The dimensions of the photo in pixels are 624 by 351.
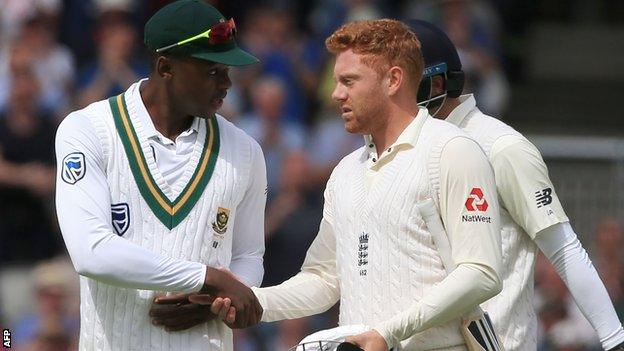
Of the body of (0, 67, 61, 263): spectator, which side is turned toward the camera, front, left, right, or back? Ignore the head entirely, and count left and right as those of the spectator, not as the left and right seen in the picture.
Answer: front

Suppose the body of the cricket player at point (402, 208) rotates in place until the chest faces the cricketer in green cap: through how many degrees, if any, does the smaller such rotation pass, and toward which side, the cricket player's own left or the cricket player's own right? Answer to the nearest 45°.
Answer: approximately 45° to the cricket player's own right

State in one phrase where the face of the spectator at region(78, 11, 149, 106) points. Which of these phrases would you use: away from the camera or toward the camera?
toward the camera

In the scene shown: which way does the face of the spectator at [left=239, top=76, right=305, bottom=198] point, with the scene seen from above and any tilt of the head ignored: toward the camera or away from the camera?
toward the camera

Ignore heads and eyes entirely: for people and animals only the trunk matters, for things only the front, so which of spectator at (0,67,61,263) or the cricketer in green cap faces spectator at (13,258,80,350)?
spectator at (0,67,61,263)

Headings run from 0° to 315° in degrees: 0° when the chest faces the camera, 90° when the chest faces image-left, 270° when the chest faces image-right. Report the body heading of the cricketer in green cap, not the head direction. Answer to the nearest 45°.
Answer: approximately 315°

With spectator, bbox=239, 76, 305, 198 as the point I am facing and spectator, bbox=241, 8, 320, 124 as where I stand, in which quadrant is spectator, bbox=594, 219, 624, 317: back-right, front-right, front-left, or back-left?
front-left

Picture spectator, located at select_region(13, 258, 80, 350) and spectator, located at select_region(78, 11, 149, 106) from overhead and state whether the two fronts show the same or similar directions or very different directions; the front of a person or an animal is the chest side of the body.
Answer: same or similar directions

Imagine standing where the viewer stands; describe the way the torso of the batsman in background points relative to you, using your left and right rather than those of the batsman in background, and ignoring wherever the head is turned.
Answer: facing to the left of the viewer

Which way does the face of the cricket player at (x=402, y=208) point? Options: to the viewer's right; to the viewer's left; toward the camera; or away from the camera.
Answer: to the viewer's left

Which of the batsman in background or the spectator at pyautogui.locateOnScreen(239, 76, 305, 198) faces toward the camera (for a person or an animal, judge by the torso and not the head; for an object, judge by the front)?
the spectator

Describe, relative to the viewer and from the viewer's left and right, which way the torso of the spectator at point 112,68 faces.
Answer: facing the viewer

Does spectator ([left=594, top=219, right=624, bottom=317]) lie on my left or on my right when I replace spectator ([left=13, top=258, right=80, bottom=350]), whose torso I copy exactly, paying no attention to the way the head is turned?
on my left

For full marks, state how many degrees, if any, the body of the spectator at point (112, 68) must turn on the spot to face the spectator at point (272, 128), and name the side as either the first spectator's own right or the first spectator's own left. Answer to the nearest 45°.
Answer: approximately 90° to the first spectator's own left

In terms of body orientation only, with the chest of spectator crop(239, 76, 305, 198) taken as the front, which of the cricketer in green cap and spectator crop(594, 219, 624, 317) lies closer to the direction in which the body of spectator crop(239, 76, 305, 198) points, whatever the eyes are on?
the cricketer in green cap

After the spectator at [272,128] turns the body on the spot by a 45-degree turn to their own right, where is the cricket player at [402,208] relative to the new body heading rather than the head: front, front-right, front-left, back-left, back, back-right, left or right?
front-left
